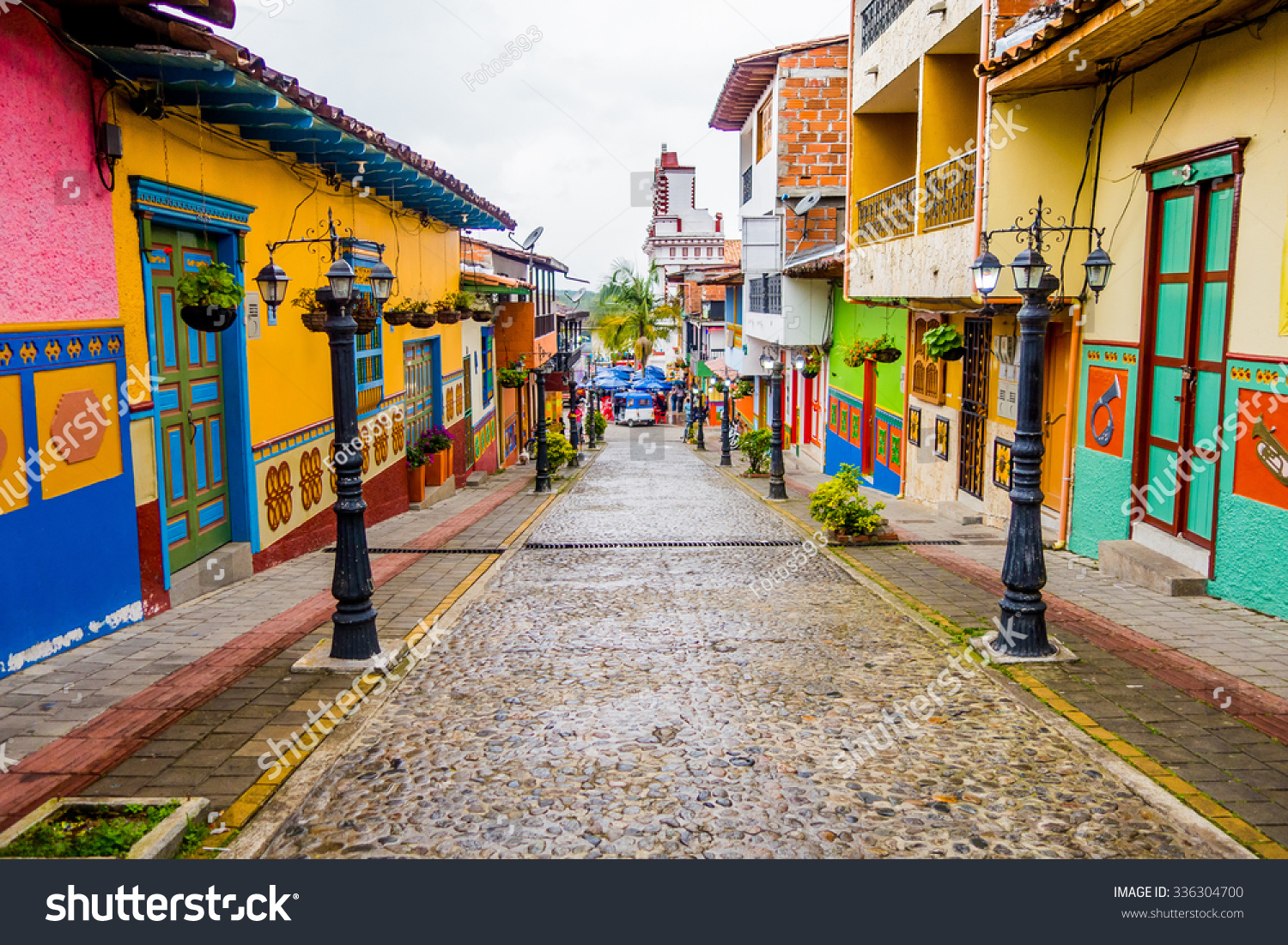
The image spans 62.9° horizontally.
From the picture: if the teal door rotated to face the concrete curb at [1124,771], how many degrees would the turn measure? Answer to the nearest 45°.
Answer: approximately 45° to its left

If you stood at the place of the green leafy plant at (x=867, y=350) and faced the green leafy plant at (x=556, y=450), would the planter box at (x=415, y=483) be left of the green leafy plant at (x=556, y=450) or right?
left

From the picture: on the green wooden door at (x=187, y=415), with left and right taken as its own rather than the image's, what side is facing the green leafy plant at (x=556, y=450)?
left

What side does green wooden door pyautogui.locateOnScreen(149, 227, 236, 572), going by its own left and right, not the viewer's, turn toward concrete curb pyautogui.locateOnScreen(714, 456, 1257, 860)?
front

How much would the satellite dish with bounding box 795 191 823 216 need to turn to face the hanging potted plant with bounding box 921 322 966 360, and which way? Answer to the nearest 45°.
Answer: approximately 45° to its left

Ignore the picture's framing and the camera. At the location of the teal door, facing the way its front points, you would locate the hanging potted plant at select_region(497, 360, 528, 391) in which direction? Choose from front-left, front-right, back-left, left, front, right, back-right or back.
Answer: right

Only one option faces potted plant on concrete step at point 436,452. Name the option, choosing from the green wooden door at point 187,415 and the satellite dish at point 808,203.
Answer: the satellite dish

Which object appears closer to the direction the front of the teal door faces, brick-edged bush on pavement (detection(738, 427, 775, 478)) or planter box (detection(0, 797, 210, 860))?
the planter box

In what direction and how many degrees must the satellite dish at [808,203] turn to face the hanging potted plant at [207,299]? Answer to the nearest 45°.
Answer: approximately 45° to its left

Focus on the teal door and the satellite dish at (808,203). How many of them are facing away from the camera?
0

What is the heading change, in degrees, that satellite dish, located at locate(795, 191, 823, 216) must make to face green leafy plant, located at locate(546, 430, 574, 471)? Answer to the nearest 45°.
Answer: approximately 45° to its right
